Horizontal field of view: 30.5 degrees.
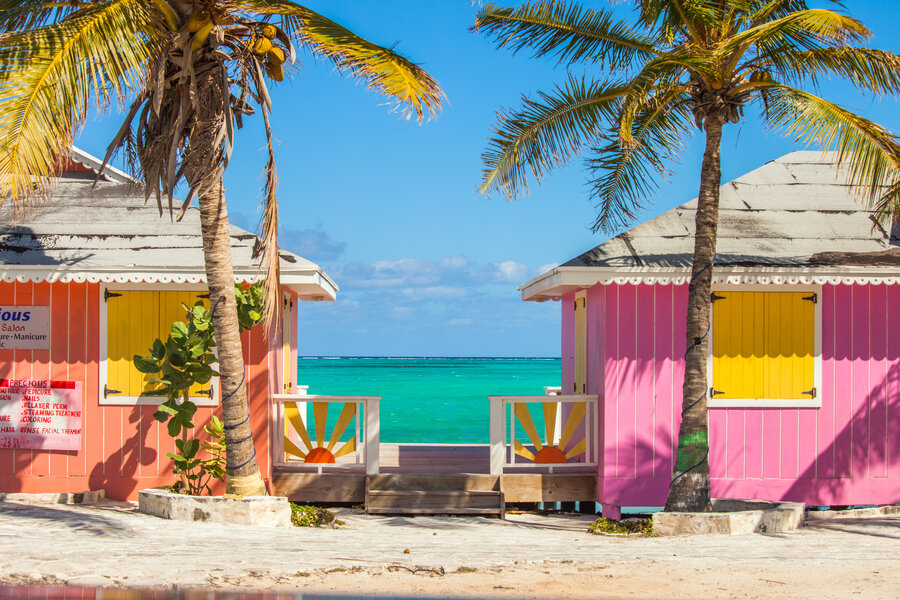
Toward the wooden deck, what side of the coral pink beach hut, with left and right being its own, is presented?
left

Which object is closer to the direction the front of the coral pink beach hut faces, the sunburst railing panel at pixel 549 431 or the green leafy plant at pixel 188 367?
the green leafy plant

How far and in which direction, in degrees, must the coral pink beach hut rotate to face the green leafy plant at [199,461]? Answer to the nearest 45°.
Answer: approximately 45° to its left

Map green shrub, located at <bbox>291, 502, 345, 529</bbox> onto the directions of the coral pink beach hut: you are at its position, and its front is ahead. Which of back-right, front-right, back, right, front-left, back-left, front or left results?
front-left

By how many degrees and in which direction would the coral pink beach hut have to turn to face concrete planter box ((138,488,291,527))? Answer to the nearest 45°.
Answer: approximately 45° to its left

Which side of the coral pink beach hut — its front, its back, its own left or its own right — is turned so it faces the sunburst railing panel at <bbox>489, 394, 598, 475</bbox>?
left

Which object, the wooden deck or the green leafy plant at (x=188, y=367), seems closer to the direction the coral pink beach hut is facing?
the green leafy plant

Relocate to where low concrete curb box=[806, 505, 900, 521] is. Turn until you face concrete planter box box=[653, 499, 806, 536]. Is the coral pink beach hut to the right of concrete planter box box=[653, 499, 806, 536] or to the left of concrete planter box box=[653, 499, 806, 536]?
right

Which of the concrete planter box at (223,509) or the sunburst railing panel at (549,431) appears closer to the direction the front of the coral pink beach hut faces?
the concrete planter box

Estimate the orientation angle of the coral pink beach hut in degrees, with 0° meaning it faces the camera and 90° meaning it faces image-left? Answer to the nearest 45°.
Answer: approximately 0°

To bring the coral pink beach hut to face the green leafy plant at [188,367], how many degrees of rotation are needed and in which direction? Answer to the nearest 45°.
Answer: approximately 45° to its left
